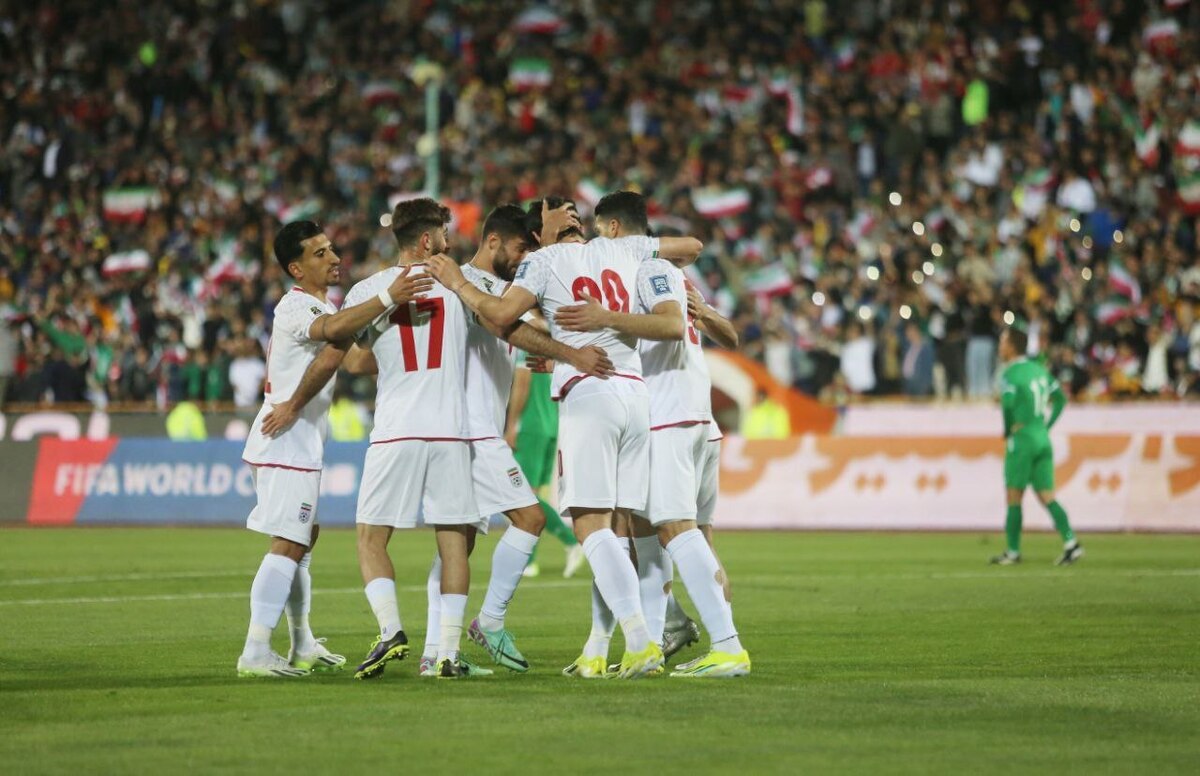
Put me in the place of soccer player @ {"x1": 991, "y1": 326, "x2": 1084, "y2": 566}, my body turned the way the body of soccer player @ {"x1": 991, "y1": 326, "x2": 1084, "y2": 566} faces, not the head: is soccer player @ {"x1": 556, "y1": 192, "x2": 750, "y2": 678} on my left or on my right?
on my left

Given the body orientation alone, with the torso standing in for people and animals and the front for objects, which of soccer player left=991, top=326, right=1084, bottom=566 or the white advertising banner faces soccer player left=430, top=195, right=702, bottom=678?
the white advertising banner

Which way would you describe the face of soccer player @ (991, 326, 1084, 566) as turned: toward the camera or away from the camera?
away from the camera

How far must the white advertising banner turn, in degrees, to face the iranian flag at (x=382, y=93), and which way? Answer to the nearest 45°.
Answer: approximately 135° to its right

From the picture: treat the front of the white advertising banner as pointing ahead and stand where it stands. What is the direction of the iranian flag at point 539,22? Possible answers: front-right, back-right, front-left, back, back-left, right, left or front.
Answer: back-right

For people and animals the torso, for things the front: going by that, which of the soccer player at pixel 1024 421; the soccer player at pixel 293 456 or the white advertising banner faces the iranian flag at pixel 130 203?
the soccer player at pixel 1024 421

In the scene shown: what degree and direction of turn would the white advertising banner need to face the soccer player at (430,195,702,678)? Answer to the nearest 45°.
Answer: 0° — it already faces them
